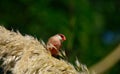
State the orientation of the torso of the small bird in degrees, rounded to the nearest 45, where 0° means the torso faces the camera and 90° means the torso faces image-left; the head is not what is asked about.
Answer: approximately 270°
